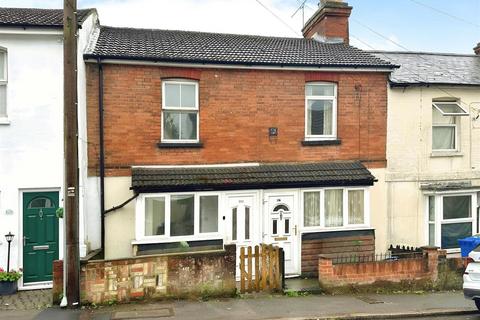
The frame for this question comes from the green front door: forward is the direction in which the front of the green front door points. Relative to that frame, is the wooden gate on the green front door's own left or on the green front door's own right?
on the green front door's own left

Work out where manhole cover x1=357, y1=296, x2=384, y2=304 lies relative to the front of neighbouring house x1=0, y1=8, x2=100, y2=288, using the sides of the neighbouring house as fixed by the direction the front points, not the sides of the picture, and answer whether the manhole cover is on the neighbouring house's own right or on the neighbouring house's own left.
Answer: on the neighbouring house's own left

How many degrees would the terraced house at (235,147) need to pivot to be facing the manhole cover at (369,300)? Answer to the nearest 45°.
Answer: approximately 45° to its left

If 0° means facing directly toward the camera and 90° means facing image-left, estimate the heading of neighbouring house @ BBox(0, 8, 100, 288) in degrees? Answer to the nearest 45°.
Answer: approximately 0°

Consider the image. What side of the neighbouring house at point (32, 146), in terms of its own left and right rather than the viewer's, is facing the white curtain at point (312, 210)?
left

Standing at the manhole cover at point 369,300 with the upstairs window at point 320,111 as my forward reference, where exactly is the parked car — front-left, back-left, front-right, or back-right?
back-right
